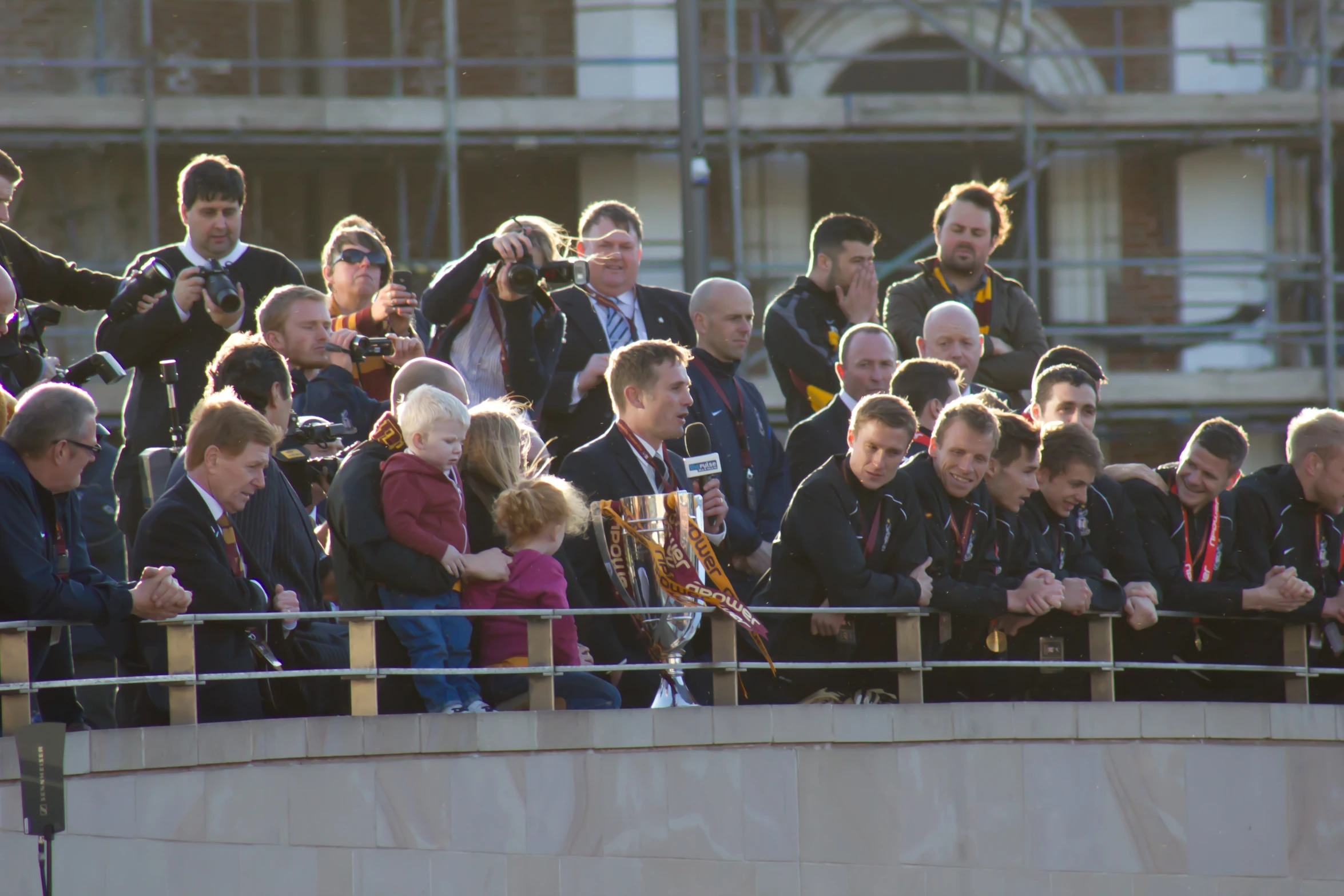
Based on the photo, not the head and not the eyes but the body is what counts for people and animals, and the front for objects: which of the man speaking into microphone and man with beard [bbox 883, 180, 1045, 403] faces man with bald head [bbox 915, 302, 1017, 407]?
the man with beard

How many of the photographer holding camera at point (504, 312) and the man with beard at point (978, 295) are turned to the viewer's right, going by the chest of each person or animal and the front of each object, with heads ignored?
0

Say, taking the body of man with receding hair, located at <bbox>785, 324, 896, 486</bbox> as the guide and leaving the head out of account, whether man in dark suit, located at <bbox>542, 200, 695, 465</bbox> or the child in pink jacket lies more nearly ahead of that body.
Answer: the child in pink jacket

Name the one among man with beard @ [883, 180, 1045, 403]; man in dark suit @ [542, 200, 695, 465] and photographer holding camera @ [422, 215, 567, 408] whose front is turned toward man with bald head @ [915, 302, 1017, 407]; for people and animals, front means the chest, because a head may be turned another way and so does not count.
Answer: the man with beard

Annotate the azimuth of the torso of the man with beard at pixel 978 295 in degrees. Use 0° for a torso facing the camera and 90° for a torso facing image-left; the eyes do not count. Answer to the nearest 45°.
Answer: approximately 0°

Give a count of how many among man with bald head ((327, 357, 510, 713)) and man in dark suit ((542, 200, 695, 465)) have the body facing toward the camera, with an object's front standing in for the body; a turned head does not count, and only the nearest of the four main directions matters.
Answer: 1

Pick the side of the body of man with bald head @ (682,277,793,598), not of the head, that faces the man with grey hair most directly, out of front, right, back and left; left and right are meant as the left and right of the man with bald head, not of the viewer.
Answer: right

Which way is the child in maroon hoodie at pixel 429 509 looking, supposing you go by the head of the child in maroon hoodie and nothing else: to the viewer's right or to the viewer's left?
to the viewer's right

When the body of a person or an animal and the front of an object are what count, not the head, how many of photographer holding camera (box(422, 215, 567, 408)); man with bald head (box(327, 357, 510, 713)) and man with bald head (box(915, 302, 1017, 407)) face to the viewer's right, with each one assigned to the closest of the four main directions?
1

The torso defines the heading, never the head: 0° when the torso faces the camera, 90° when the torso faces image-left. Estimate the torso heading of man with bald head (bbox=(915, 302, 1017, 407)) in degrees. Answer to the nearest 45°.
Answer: approximately 0°

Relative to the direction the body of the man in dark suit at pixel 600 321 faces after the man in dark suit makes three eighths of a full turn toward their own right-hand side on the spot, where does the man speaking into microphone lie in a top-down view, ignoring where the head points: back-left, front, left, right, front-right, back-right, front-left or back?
back-left

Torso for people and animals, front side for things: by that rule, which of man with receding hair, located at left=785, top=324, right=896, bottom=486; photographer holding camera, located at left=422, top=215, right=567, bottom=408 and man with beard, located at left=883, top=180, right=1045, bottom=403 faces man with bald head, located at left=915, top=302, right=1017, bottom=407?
the man with beard

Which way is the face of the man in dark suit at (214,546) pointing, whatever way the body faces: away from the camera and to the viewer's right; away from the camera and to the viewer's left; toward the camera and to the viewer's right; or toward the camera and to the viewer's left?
toward the camera and to the viewer's right
